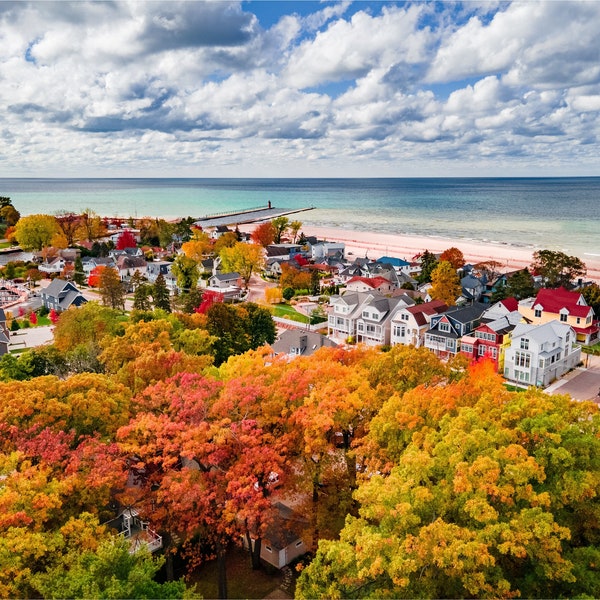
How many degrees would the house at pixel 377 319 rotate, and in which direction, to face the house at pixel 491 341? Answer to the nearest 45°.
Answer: approximately 90° to its left

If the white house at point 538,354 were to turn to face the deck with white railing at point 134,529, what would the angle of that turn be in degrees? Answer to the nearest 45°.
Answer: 0° — it already faces it

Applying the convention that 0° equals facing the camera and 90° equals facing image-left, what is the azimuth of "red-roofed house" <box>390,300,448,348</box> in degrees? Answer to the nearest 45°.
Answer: approximately 45°

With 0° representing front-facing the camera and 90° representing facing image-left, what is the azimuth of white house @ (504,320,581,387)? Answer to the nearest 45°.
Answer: approximately 45°

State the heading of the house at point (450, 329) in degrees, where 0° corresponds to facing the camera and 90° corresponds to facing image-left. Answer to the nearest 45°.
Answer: approximately 45°

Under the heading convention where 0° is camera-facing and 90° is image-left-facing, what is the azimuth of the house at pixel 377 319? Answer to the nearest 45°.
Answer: approximately 45°
